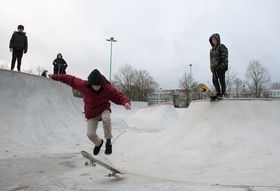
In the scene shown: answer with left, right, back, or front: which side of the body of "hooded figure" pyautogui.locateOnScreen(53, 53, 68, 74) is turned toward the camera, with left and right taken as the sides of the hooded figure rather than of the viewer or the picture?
front

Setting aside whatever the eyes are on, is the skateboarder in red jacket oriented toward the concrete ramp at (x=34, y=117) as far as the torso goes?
no

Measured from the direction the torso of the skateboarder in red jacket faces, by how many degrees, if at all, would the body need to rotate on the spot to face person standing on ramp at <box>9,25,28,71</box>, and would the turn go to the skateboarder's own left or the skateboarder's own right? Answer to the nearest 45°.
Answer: approximately 180°

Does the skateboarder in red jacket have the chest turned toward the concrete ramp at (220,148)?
no

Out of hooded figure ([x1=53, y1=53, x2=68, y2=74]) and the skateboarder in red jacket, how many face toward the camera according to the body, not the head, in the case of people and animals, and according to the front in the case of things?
2

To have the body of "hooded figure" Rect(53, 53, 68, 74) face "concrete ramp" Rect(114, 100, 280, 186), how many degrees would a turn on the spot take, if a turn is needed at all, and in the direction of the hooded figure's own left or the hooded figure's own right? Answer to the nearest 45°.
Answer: approximately 45° to the hooded figure's own left

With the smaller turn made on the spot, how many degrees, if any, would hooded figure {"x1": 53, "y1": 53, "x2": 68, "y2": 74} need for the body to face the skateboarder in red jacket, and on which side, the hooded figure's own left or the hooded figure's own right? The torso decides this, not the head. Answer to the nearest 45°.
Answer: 0° — they already face them

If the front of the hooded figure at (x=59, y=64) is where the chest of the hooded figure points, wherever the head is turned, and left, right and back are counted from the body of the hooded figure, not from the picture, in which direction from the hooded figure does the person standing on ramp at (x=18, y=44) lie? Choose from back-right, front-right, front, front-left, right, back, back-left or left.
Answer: front-right

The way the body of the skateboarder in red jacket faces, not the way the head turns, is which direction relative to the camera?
toward the camera

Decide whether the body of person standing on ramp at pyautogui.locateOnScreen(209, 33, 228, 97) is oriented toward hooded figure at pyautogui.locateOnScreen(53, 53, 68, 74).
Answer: no

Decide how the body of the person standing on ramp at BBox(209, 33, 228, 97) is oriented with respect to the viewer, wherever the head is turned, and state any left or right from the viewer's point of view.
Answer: facing the viewer and to the left of the viewer

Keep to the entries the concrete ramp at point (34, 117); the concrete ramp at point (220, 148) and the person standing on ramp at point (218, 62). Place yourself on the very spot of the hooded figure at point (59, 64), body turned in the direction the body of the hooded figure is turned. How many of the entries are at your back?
0

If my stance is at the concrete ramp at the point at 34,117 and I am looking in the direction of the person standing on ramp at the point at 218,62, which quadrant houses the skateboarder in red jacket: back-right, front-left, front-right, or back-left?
front-right

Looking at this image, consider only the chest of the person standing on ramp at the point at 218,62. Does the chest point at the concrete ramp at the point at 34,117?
no

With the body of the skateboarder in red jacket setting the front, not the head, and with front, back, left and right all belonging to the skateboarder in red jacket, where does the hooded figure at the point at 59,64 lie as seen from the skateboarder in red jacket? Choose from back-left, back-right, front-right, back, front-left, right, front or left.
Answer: back
